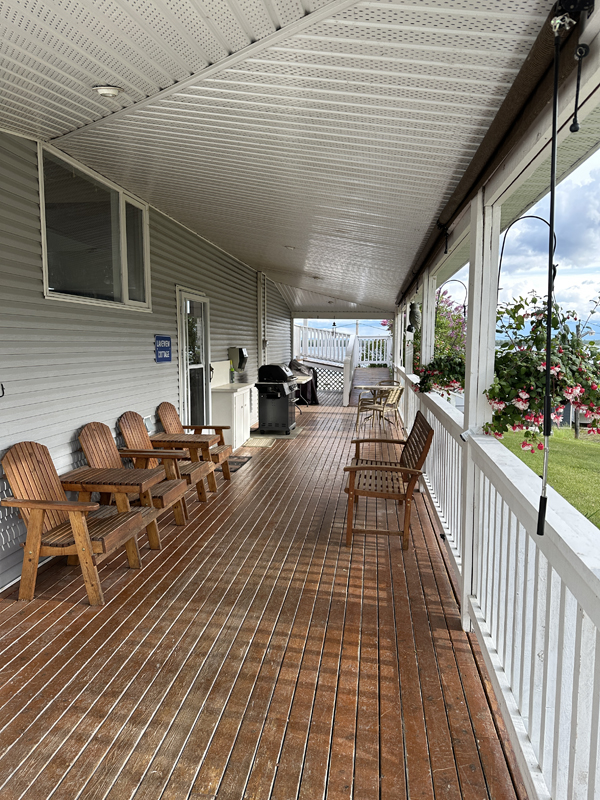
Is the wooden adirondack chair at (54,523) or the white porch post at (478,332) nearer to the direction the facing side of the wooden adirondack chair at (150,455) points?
the white porch post

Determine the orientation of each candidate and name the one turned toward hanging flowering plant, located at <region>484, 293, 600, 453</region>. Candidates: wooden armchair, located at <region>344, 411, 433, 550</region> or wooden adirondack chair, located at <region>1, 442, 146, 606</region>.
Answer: the wooden adirondack chair

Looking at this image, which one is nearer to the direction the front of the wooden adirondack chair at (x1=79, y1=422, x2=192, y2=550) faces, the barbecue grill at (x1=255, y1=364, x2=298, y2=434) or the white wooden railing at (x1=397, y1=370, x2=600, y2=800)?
the white wooden railing

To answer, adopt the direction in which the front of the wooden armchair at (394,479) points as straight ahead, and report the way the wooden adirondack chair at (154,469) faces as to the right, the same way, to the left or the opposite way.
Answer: the opposite way

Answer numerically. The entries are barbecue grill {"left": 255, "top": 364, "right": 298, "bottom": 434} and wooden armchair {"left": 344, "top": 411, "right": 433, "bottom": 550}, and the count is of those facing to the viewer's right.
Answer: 1

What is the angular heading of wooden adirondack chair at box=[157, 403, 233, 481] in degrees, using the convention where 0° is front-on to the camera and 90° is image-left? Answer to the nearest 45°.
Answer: approximately 315°

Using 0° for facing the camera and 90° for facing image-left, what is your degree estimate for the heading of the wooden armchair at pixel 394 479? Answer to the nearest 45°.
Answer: approximately 90°

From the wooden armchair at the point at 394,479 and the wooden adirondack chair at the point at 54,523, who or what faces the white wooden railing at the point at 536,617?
the wooden adirondack chair

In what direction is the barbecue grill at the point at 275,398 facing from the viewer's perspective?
to the viewer's right

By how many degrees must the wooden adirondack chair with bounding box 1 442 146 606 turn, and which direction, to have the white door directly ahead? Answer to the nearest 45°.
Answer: approximately 90° to its left

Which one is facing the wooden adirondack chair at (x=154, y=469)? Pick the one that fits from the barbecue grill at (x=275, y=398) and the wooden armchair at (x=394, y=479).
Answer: the wooden armchair

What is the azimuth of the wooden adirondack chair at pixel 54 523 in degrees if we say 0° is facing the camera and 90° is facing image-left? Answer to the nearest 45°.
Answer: approximately 315°

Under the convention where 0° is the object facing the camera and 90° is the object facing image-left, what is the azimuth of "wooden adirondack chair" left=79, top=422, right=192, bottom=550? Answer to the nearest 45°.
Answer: approximately 315°

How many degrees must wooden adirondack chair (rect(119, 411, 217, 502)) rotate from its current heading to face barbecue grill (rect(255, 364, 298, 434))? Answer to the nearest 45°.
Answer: approximately 90° to its left
